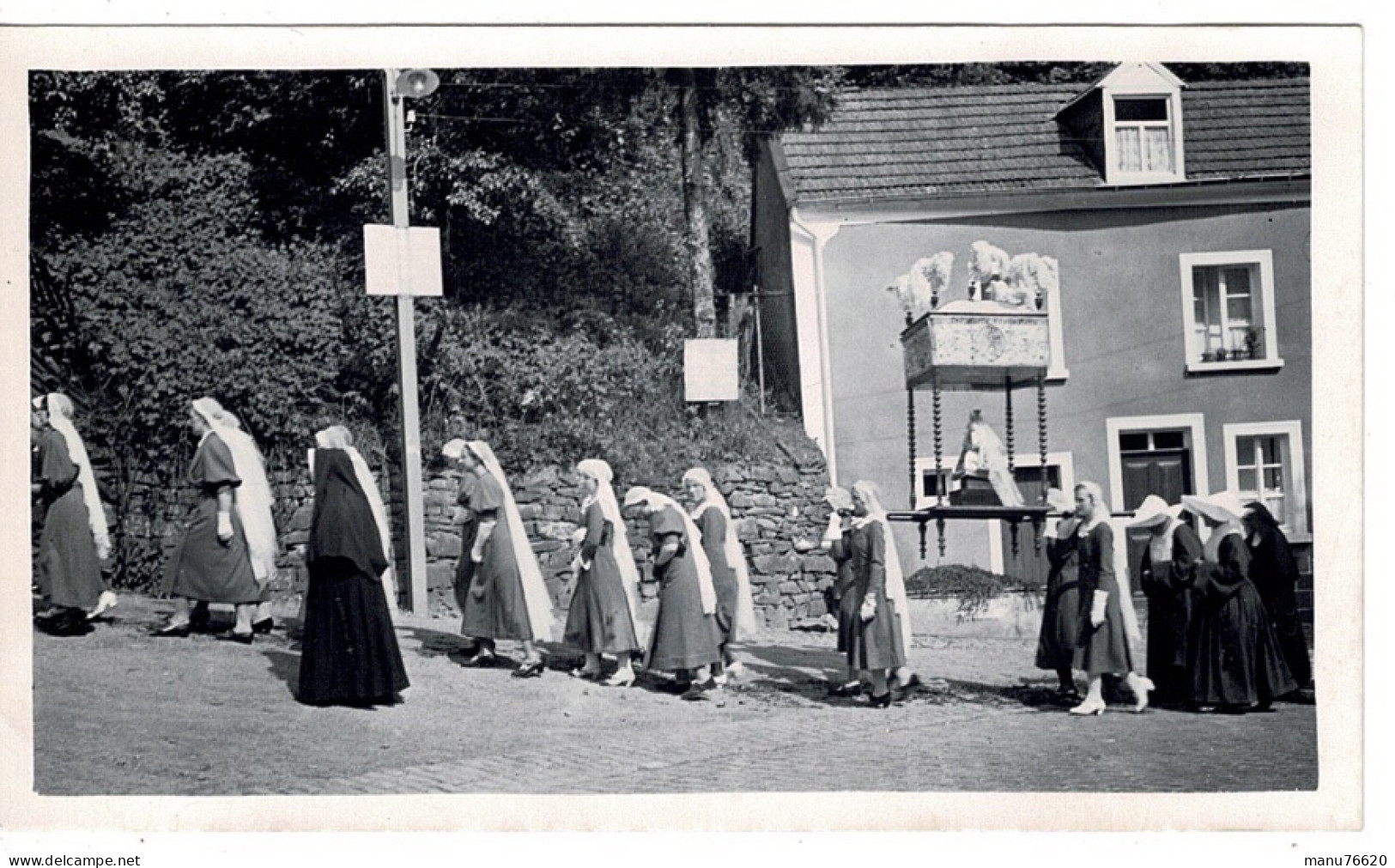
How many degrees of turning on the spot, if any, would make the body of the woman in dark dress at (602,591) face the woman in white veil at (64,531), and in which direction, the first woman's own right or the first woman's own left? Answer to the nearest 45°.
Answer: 0° — they already face them

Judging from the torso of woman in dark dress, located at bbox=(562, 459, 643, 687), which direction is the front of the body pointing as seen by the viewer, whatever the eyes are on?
to the viewer's left

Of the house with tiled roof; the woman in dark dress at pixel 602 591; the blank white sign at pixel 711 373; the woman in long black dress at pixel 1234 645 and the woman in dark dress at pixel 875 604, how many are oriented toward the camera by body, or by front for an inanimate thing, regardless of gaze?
2

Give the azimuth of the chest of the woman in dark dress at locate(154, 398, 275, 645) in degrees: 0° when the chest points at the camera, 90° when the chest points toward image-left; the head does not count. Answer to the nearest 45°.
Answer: approximately 90°

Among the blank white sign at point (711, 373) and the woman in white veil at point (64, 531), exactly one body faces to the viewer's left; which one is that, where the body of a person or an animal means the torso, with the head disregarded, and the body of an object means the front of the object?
the woman in white veil

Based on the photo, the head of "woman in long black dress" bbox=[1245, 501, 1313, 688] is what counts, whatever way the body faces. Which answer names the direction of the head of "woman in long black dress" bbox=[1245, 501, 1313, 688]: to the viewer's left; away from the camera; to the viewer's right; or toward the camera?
to the viewer's left

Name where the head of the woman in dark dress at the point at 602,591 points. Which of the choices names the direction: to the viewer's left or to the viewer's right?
to the viewer's left

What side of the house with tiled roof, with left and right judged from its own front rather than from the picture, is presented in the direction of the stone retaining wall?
right

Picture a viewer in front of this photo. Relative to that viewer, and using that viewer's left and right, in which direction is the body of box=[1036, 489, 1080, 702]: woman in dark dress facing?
facing to the left of the viewer

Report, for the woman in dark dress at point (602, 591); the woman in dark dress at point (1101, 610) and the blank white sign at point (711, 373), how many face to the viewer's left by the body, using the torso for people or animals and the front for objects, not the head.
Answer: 2

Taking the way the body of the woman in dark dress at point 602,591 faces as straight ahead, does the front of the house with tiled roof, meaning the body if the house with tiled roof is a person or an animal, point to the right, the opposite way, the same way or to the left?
to the left

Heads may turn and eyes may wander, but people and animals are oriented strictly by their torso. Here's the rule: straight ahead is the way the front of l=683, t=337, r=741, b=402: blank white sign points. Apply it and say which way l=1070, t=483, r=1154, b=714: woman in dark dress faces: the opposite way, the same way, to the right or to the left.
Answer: to the right

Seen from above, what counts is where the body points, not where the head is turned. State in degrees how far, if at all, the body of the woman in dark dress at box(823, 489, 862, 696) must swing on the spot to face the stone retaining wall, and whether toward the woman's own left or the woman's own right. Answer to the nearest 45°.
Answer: approximately 45° to the woman's own right

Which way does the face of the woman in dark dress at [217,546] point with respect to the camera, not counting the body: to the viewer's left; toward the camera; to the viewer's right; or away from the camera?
to the viewer's left
